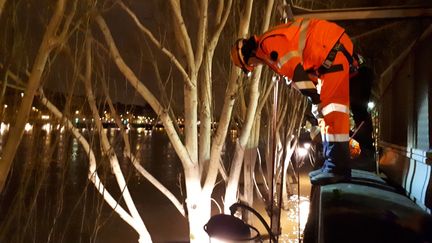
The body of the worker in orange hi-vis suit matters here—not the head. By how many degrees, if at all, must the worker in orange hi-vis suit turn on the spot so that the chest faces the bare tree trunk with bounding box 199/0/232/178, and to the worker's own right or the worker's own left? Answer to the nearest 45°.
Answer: approximately 45° to the worker's own right

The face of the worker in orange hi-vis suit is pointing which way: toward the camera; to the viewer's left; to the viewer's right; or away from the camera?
to the viewer's left

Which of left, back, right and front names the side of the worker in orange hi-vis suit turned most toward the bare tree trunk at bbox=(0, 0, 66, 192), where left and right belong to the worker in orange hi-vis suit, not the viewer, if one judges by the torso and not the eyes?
front

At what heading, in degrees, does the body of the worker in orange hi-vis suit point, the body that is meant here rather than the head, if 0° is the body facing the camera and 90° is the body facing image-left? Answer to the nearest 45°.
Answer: approximately 90°

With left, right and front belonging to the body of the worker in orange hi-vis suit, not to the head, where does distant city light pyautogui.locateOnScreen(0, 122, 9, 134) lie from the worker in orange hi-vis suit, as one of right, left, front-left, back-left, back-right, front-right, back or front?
front

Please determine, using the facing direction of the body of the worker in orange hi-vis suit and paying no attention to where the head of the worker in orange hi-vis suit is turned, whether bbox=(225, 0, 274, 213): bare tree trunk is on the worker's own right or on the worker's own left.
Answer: on the worker's own right

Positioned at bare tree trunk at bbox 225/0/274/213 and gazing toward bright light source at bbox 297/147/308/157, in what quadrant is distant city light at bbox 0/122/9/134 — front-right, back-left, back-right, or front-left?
front-left

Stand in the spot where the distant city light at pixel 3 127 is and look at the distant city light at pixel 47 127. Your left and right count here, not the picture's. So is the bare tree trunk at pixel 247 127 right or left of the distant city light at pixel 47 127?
right

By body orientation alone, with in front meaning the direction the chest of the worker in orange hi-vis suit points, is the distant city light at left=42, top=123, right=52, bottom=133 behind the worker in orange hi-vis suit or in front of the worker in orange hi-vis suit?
in front
